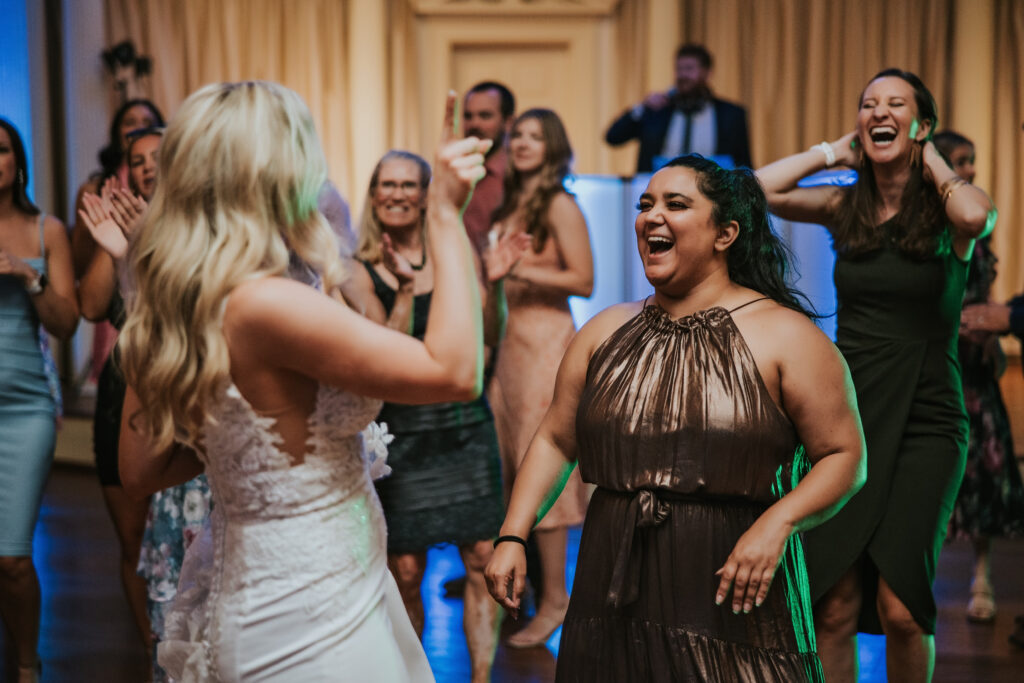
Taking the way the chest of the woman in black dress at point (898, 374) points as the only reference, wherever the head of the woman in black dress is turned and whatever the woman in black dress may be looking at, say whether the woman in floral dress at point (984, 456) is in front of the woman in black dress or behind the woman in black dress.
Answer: behind

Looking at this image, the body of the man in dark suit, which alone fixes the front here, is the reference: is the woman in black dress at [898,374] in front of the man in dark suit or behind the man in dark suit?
in front

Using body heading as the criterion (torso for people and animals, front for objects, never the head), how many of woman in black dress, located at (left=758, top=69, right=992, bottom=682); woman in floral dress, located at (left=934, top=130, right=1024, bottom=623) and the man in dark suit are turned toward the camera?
3

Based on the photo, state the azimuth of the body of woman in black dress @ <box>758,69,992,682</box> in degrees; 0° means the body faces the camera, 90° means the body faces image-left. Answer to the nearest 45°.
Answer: approximately 0°

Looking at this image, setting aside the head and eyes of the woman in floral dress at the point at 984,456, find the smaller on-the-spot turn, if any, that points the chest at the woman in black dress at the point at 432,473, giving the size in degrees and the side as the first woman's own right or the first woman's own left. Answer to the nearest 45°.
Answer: approximately 45° to the first woman's own right

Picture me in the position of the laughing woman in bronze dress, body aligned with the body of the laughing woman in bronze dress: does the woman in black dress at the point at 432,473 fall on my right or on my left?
on my right

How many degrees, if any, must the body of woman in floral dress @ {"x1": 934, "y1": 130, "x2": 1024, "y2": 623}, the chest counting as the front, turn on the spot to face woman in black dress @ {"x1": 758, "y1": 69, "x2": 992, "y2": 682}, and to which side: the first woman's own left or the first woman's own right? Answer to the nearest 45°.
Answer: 0° — they already face them

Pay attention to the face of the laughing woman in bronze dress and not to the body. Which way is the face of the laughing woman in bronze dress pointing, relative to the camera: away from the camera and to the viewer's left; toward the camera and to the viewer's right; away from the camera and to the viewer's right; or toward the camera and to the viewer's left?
toward the camera and to the viewer's left

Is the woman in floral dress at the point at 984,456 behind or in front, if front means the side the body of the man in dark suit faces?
in front

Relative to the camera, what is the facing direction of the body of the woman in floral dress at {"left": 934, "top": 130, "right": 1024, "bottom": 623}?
toward the camera

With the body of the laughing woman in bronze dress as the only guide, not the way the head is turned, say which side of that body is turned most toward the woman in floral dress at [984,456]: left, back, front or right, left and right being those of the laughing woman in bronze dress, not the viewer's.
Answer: back

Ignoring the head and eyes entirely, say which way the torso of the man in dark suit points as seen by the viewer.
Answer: toward the camera
